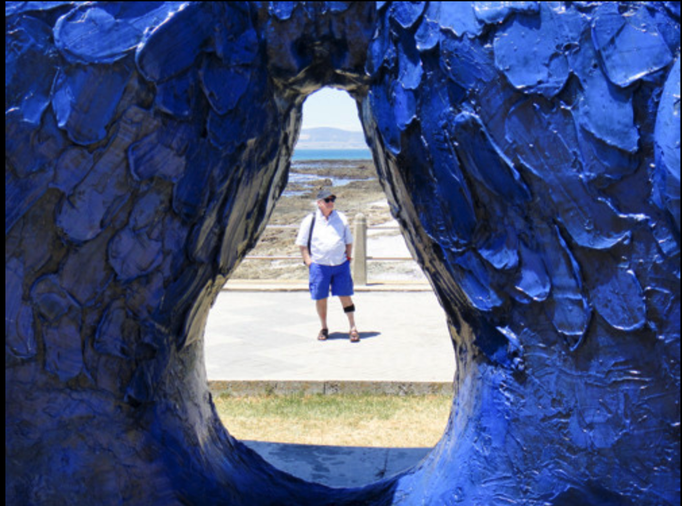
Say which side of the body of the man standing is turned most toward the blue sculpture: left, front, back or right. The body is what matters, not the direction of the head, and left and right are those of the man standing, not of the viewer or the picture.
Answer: front

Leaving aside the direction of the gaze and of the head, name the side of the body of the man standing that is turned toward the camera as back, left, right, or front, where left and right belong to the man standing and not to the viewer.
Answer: front

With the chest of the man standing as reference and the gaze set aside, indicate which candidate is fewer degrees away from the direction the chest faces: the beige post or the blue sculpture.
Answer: the blue sculpture

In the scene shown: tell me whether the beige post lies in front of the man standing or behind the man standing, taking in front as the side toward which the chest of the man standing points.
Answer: behind
